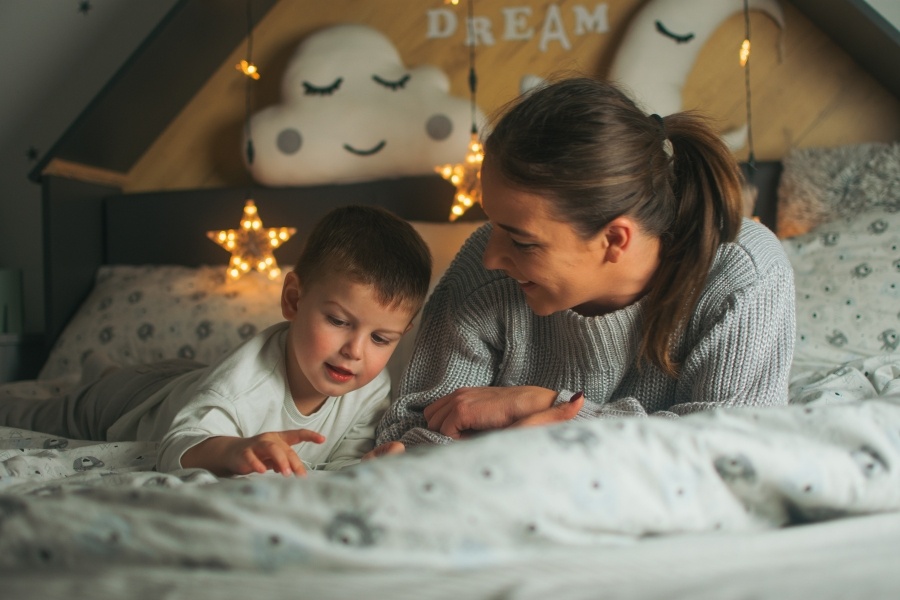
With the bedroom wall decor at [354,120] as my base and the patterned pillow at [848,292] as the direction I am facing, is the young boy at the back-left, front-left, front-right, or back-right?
front-right

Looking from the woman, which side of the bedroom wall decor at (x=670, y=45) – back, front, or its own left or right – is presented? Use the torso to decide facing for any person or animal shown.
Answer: front

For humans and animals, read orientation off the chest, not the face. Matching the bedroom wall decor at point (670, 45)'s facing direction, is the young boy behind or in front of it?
in front

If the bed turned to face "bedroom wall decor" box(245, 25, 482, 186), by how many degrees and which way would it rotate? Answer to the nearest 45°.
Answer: approximately 180°

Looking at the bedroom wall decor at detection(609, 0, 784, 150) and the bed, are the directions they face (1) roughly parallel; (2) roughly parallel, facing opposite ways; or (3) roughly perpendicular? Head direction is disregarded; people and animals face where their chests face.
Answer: roughly parallel

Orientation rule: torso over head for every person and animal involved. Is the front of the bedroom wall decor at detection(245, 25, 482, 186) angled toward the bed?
yes

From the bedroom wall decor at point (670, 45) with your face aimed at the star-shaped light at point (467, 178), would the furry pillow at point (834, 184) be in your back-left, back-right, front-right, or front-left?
back-left

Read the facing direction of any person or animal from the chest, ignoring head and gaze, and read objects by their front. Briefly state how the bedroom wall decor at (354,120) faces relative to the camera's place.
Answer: facing the viewer

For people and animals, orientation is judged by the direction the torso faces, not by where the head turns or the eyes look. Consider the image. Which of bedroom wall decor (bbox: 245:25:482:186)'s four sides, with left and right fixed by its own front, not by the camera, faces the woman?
front

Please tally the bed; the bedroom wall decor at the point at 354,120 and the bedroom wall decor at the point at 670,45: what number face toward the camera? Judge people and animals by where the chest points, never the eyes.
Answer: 3

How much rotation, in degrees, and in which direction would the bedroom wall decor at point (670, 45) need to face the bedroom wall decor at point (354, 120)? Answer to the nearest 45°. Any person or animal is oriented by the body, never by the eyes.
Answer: approximately 90° to its right
